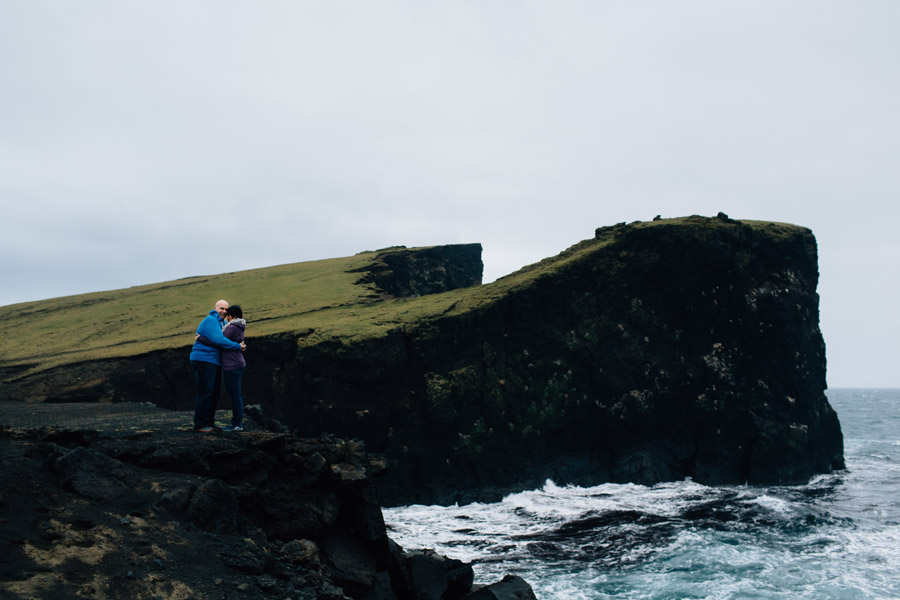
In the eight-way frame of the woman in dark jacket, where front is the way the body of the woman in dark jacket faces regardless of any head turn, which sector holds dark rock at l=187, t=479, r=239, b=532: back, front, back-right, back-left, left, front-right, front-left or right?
left

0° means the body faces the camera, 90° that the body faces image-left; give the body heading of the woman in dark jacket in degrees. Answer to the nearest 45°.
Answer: approximately 90°

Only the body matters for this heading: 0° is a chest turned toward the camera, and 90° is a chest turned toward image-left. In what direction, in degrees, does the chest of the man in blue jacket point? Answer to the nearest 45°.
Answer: approximately 270°

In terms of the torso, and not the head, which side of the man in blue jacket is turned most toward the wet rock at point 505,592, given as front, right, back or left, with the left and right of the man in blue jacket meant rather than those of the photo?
front

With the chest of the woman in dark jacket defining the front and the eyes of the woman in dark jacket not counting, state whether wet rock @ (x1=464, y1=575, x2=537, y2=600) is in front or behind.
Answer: behind

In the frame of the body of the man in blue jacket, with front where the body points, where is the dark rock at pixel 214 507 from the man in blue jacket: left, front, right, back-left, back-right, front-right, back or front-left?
right

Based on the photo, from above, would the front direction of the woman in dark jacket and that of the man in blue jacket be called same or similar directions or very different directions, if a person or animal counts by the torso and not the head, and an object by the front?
very different directions
